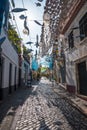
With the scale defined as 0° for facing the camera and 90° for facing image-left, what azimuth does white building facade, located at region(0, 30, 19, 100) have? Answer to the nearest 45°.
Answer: approximately 270°

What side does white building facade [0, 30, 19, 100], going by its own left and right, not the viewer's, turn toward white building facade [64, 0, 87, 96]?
front

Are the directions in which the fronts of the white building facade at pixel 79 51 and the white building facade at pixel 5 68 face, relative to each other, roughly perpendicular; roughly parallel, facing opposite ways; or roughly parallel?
roughly parallel, facing opposite ways

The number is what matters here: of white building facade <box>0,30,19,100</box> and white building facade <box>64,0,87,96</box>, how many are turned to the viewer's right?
1

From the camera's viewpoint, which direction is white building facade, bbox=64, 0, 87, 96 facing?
to the viewer's left

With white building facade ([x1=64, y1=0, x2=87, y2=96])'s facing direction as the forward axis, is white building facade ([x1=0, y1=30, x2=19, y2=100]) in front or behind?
in front
